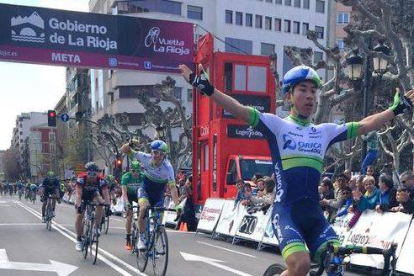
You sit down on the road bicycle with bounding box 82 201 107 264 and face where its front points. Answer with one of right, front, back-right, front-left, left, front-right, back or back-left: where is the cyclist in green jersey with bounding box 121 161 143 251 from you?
back-left

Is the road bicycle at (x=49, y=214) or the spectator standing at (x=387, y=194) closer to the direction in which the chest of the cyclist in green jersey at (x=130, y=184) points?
the spectator standing

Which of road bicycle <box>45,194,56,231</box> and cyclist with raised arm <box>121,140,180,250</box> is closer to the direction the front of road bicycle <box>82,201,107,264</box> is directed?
the cyclist with raised arm

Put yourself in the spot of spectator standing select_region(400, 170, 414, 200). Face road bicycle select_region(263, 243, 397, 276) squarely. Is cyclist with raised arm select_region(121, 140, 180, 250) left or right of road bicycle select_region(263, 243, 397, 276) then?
right

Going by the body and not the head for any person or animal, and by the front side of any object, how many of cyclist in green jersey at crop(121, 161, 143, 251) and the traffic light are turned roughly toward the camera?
2

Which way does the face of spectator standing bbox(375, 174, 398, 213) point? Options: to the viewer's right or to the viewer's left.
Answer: to the viewer's left

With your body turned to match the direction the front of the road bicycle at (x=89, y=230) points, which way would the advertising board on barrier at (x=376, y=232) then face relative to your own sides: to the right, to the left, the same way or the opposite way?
to the right

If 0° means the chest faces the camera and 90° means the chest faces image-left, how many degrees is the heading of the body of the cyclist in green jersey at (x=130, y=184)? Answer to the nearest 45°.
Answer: approximately 0°
